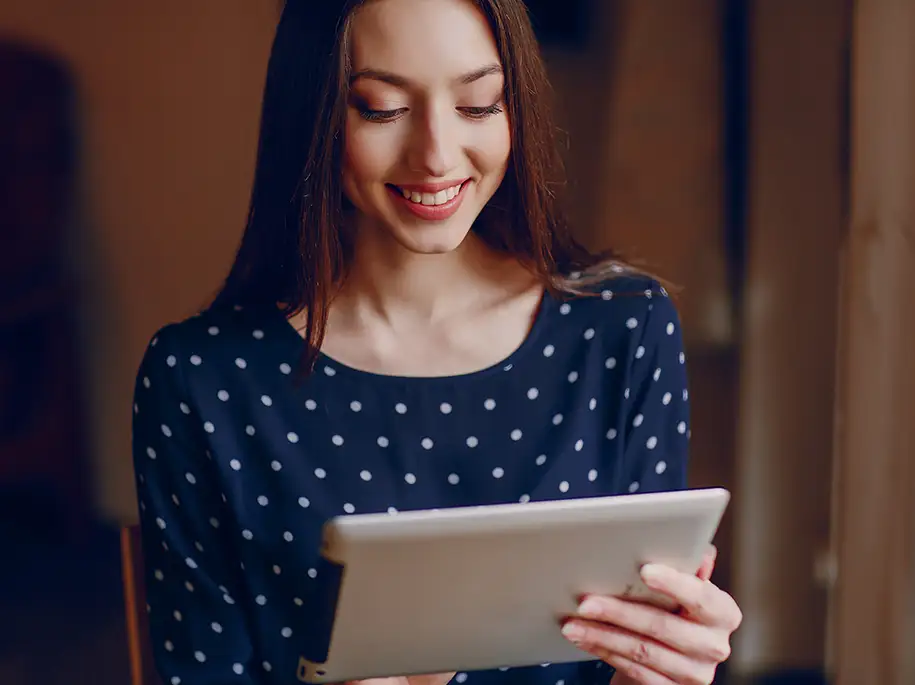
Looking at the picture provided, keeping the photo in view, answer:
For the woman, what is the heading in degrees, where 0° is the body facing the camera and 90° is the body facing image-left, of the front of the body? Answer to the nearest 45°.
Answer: approximately 0°
